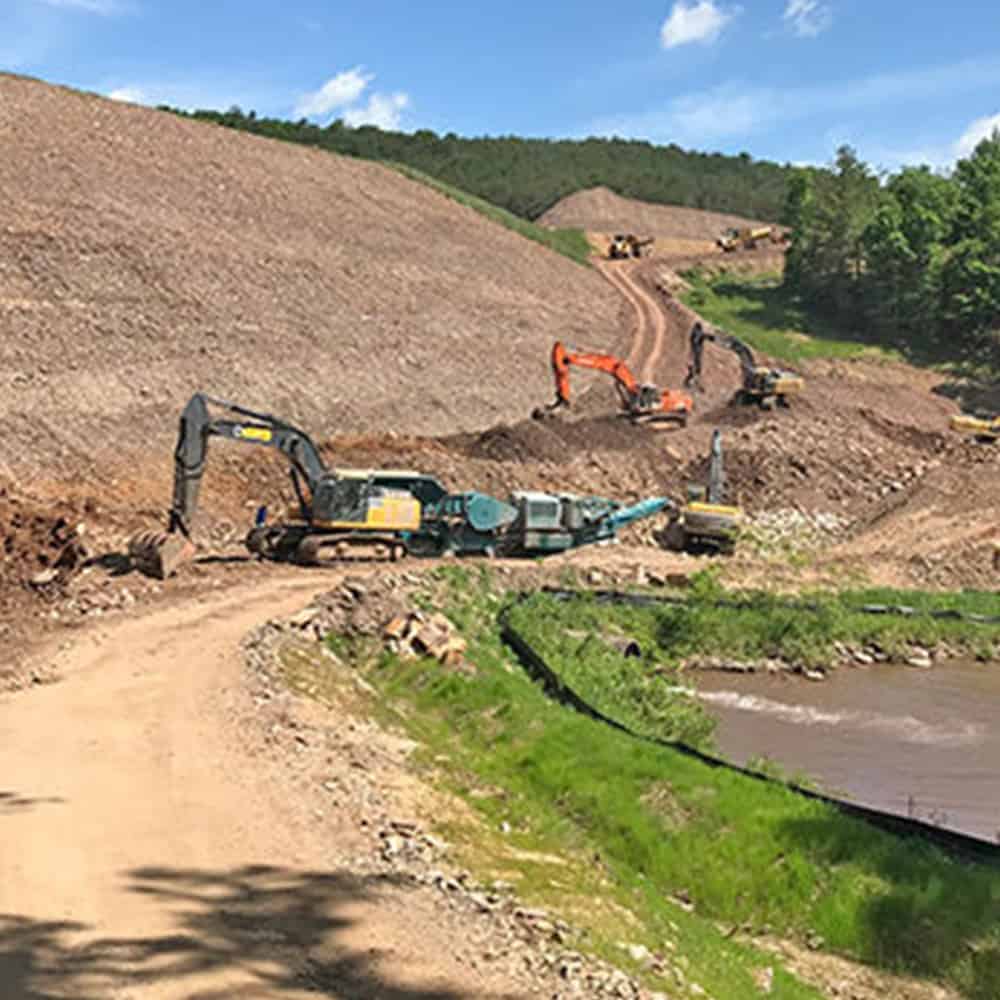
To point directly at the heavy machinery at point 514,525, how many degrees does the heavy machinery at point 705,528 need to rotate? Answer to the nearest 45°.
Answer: approximately 135° to its left

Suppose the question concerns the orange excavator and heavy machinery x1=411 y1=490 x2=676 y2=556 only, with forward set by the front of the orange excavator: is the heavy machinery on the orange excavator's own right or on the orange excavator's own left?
on the orange excavator's own left

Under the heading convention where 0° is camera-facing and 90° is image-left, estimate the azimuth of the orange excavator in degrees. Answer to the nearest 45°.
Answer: approximately 90°

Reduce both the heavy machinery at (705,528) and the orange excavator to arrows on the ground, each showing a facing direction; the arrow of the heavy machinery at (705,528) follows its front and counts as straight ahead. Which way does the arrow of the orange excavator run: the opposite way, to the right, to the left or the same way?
to the left

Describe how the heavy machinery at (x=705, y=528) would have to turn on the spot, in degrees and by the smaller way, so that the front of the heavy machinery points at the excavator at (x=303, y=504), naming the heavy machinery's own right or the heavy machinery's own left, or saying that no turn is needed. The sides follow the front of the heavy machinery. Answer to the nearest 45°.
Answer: approximately 135° to the heavy machinery's own left

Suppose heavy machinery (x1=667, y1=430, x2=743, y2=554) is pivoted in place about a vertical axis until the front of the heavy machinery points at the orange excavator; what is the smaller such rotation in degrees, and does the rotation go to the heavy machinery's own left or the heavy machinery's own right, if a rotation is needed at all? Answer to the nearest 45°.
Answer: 0° — it already faces it

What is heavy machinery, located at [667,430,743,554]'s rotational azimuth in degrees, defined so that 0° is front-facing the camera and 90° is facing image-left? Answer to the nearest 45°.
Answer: approximately 180°

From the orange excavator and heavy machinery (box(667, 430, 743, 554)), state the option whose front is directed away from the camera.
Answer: the heavy machinery

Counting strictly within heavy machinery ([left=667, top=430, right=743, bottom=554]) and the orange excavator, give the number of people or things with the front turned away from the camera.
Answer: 1

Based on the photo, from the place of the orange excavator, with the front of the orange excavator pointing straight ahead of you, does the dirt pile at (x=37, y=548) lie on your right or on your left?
on your left

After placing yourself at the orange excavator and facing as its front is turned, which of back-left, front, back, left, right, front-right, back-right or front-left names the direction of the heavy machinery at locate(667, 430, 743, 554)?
left
